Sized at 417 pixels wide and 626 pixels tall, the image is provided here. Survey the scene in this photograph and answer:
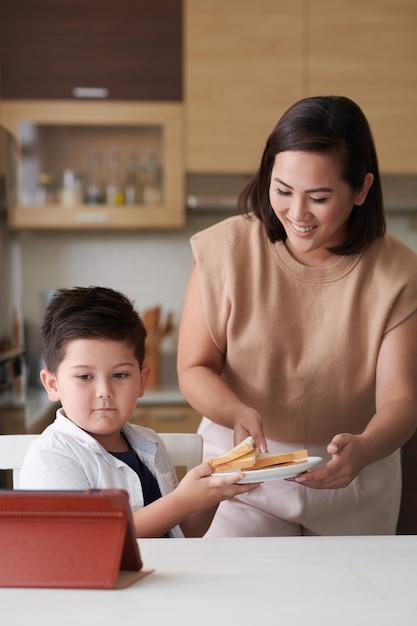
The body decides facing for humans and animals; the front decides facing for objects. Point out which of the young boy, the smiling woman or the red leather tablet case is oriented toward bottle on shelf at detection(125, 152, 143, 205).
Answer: the red leather tablet case

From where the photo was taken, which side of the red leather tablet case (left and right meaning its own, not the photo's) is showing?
back

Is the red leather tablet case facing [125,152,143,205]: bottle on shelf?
yes

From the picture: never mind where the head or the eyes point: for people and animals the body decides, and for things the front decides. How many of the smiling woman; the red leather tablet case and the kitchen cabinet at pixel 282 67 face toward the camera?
2

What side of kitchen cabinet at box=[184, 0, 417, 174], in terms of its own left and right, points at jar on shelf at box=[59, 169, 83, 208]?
right

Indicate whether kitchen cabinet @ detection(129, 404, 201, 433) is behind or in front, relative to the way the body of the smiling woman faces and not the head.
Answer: behind

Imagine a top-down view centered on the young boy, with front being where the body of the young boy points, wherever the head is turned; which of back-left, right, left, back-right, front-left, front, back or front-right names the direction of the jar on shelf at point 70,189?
back-left

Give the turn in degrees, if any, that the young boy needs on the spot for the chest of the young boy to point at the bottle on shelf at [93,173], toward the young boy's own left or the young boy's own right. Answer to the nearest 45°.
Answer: approximately 135° to the young boy's own left
